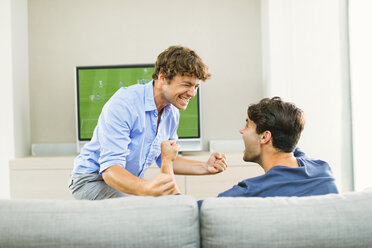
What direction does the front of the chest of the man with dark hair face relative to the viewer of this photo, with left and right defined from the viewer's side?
facing away from the viewer and to the left of the viewer

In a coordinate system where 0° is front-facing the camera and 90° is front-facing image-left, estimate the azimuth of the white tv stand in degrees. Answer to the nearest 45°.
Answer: approximately 0°

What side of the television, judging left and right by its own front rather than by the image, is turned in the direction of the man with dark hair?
front

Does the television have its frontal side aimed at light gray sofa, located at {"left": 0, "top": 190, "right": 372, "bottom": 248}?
yes

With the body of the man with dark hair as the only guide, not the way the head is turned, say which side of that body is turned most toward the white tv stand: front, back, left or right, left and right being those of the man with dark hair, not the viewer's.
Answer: front

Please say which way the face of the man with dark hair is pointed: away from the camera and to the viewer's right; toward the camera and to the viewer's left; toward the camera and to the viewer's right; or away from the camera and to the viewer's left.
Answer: away from the camera and to the viewer's left
